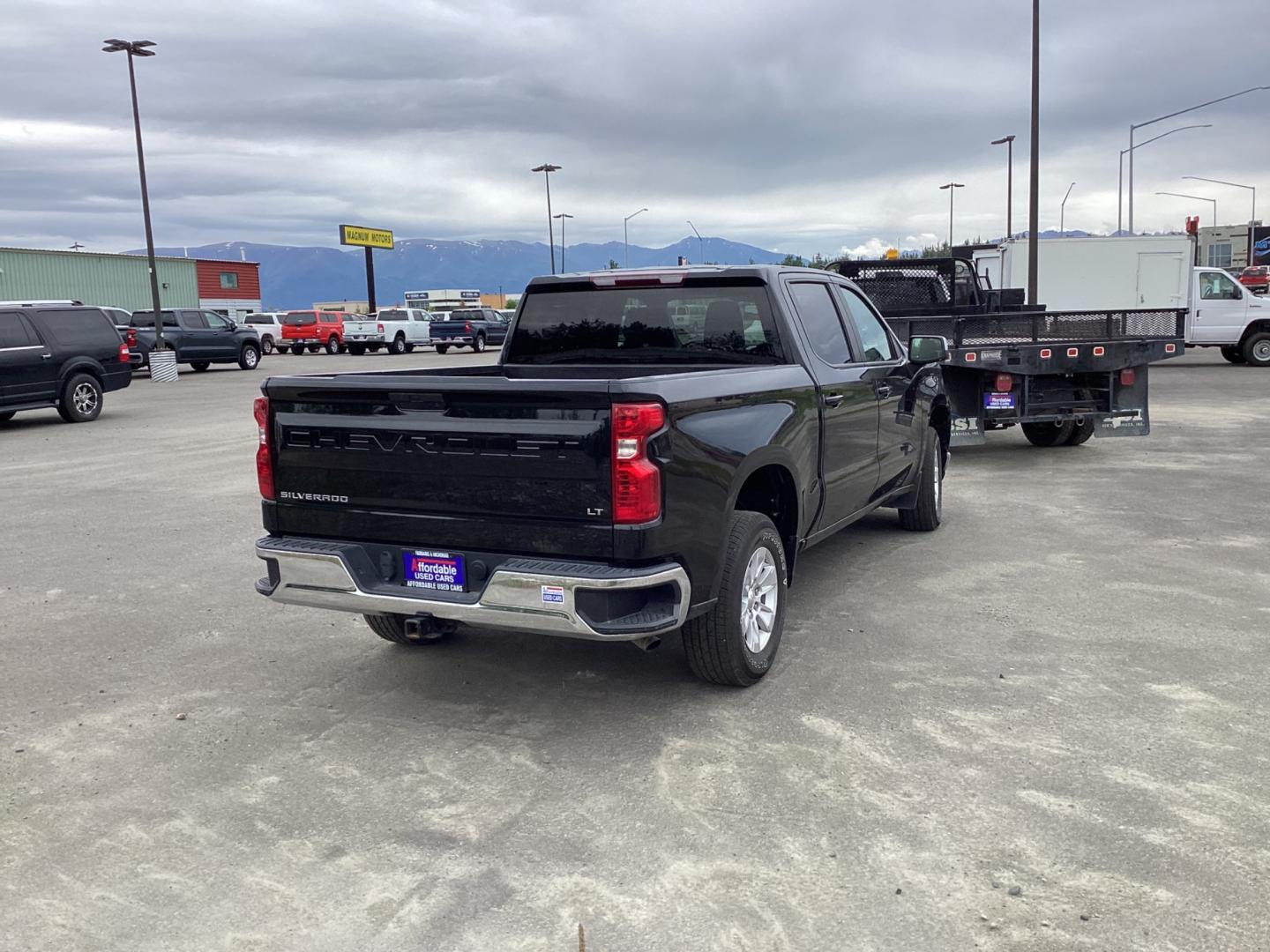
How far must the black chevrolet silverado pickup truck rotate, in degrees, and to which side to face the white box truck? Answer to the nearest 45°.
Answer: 0° — it already faces it

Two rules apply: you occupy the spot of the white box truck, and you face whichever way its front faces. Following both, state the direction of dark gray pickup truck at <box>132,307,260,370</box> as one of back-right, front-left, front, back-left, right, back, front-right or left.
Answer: back

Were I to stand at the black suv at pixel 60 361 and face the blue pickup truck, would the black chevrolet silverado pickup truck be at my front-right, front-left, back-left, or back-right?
back-right

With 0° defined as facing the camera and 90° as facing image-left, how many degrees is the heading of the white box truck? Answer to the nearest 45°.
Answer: approximately 270°
